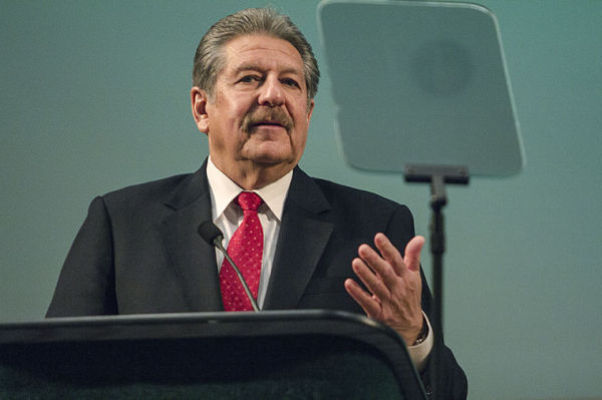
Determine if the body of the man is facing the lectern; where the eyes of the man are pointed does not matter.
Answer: yes

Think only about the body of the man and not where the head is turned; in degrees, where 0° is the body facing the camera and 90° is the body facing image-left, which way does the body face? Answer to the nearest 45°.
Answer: approximately 0°
